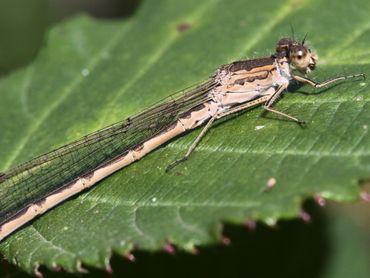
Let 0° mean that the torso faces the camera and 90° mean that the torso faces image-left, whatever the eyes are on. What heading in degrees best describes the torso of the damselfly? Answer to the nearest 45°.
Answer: approximately 270°
